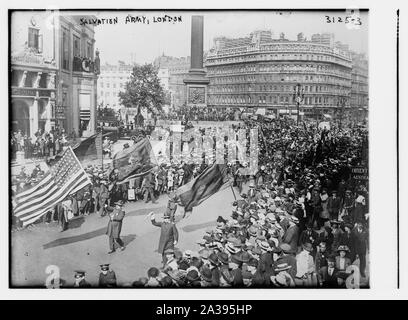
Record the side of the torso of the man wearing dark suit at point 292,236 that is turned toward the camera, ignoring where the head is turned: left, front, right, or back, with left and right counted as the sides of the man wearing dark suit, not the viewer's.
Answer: left

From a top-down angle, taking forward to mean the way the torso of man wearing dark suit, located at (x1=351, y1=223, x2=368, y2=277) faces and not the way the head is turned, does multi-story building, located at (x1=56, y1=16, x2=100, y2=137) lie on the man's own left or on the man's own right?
on the man's own right

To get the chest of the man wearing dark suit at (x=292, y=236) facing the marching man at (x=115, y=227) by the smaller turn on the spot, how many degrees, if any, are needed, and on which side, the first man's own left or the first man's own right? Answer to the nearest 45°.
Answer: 0° — they already face them

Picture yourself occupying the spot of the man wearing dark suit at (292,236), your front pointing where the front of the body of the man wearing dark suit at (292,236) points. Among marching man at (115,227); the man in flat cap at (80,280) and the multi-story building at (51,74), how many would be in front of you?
3
